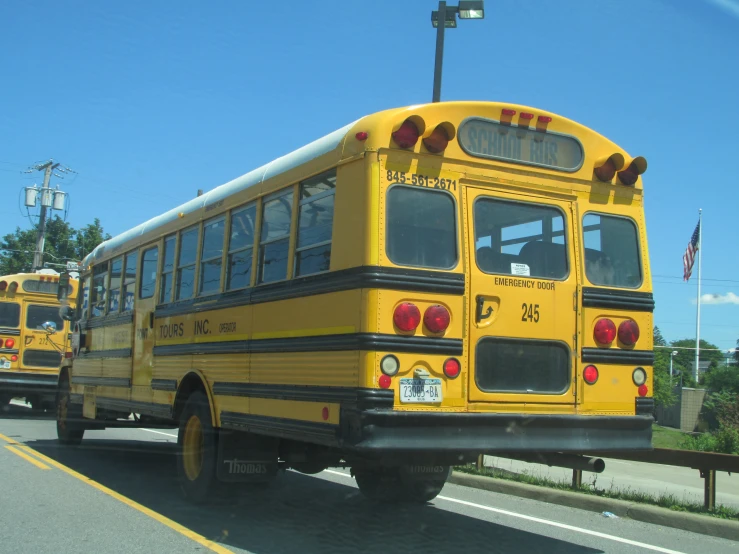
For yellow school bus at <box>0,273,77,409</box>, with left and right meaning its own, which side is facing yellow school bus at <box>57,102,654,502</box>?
back

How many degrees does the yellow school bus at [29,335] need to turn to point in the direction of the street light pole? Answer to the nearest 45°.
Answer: approximately 135° to its right

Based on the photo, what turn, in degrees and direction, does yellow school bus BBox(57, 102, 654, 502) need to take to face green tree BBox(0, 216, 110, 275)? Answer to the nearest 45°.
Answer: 0° — it already faces it

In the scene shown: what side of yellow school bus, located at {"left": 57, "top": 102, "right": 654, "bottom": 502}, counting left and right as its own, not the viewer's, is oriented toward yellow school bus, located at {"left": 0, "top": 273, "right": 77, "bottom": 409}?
front

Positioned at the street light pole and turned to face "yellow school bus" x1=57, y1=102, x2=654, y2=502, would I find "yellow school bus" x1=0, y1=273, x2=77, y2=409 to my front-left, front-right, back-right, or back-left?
front-right

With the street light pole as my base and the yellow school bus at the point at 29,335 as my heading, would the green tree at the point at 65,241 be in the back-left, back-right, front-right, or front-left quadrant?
front-right

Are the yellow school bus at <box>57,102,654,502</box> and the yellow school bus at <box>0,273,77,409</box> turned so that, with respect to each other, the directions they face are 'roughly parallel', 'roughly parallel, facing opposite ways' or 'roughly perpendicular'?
roughly parallel

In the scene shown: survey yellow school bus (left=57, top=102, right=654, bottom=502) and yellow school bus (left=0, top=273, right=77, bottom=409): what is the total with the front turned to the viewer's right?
0

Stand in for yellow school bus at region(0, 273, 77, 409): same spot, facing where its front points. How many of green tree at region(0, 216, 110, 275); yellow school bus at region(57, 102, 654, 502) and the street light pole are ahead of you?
1

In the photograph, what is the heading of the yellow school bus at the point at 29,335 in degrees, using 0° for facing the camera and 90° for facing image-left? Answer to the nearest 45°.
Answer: approximately 180°

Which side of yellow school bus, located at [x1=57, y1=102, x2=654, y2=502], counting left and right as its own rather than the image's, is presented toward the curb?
back

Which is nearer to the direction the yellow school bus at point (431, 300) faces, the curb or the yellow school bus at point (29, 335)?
the yellow school bus

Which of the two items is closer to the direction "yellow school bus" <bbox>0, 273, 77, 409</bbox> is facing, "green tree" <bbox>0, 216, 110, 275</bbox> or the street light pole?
the green tree

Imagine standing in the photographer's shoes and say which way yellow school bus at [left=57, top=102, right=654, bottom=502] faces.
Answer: facing away from the viewer and to the left of the viewer

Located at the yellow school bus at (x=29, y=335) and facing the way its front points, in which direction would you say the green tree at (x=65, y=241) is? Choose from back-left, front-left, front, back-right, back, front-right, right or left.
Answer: front

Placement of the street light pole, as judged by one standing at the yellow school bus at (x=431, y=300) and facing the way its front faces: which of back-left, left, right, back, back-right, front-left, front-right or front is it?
front-right

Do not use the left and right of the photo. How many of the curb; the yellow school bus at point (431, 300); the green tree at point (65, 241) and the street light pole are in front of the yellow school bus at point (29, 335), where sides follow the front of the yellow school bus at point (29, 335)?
1

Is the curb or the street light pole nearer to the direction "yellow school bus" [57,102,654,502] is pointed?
the street light pole
